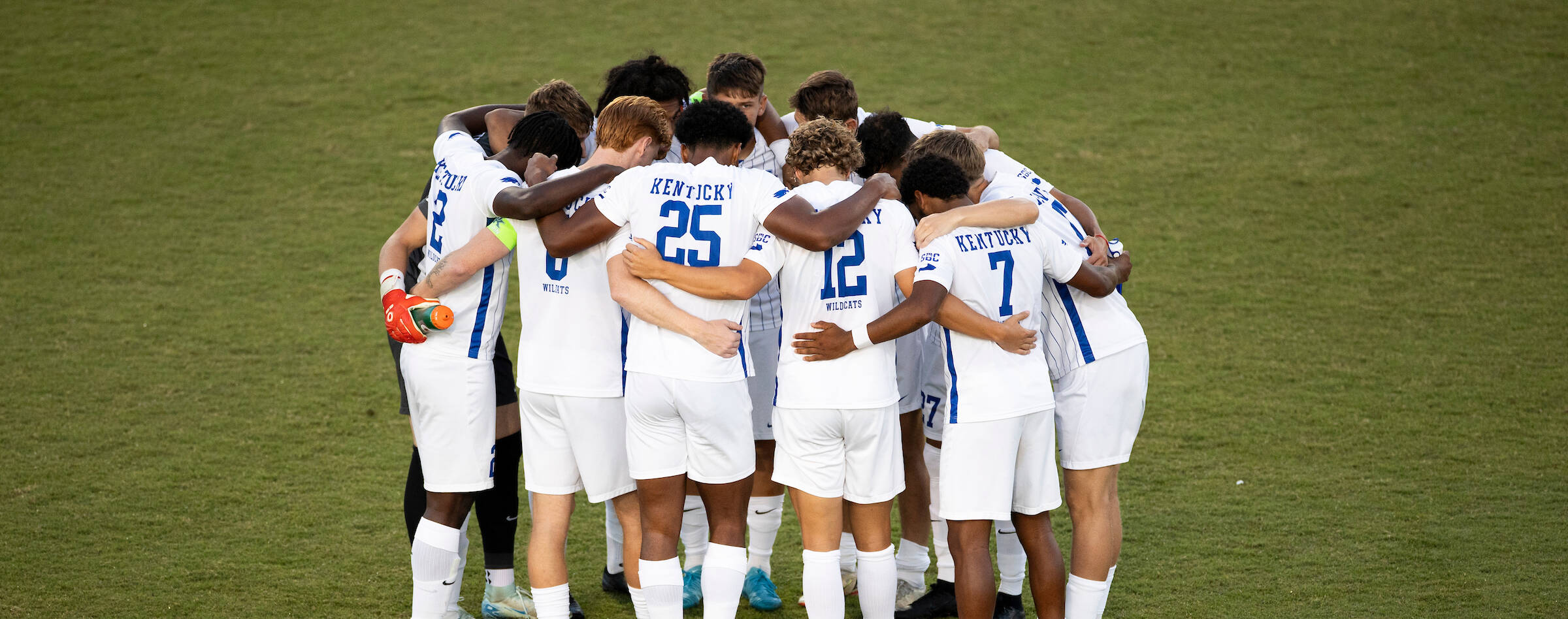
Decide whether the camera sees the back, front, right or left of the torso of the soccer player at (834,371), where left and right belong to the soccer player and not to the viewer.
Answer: back

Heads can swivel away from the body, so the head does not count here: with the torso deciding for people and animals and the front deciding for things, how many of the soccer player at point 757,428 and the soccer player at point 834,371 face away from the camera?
1

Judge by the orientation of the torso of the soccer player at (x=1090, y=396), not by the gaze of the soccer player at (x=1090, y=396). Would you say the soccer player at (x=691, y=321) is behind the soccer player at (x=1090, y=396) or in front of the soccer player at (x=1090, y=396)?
in front

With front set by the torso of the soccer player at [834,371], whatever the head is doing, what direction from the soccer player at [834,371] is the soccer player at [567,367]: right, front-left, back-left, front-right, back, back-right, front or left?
left

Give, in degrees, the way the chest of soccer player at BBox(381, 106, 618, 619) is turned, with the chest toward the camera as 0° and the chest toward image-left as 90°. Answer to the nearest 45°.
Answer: approximately 225°

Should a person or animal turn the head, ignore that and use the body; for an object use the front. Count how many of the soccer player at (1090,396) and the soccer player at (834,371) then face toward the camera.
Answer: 0

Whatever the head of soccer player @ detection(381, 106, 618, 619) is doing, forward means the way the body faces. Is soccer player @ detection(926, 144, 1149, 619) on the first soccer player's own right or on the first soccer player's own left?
on the first soccer player's own right

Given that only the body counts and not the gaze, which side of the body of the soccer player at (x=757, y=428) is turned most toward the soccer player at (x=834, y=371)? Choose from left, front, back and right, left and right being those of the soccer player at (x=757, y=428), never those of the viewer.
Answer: front

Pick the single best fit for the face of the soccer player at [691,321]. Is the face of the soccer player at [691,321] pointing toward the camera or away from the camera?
away from the camera

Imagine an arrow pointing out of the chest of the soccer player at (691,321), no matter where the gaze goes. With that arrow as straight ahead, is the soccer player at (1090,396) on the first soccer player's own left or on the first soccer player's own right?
on the first soccer player's own right

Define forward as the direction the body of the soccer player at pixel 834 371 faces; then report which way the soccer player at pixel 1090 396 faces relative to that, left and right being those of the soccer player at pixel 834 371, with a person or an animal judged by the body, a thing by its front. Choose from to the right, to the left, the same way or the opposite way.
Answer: to the left

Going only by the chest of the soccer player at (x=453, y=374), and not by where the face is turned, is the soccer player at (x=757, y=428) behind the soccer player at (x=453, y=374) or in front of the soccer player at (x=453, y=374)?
in front

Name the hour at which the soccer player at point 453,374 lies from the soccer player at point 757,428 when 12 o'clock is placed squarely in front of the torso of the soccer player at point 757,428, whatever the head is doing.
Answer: the soccer player at point 453,374 is roughly at 2 o'clock from the soccer player at point 757,428.

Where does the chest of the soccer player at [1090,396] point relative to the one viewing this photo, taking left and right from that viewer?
facing to the left of the viewer
